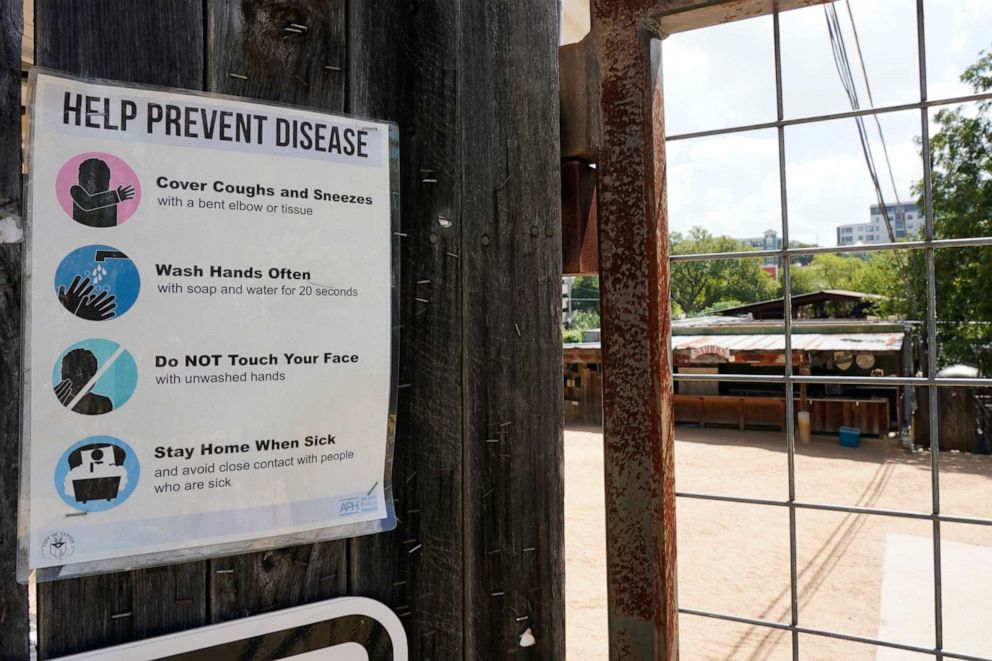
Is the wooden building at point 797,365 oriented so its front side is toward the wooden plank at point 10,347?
yes

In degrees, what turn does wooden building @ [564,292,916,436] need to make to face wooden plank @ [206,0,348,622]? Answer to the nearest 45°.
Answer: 0° — it already faces it

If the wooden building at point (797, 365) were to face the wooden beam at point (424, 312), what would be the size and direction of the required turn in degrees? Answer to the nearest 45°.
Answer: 0° — it already faces it

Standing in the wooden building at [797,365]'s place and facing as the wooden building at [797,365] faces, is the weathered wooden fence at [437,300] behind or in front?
in front

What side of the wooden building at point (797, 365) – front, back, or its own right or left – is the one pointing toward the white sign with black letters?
front

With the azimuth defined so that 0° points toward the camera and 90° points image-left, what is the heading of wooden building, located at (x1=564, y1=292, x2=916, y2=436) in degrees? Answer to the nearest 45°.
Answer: approximately 0°

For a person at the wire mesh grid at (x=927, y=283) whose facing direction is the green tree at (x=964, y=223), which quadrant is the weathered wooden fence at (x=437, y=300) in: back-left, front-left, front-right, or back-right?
back-left

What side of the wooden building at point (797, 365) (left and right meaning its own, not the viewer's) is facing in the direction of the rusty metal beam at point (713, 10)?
front

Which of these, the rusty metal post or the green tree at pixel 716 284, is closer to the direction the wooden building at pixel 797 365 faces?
the rusty metal post

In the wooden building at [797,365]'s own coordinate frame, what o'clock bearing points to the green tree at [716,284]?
The green tree is roughly at 6 o'clock from the wooden building.
